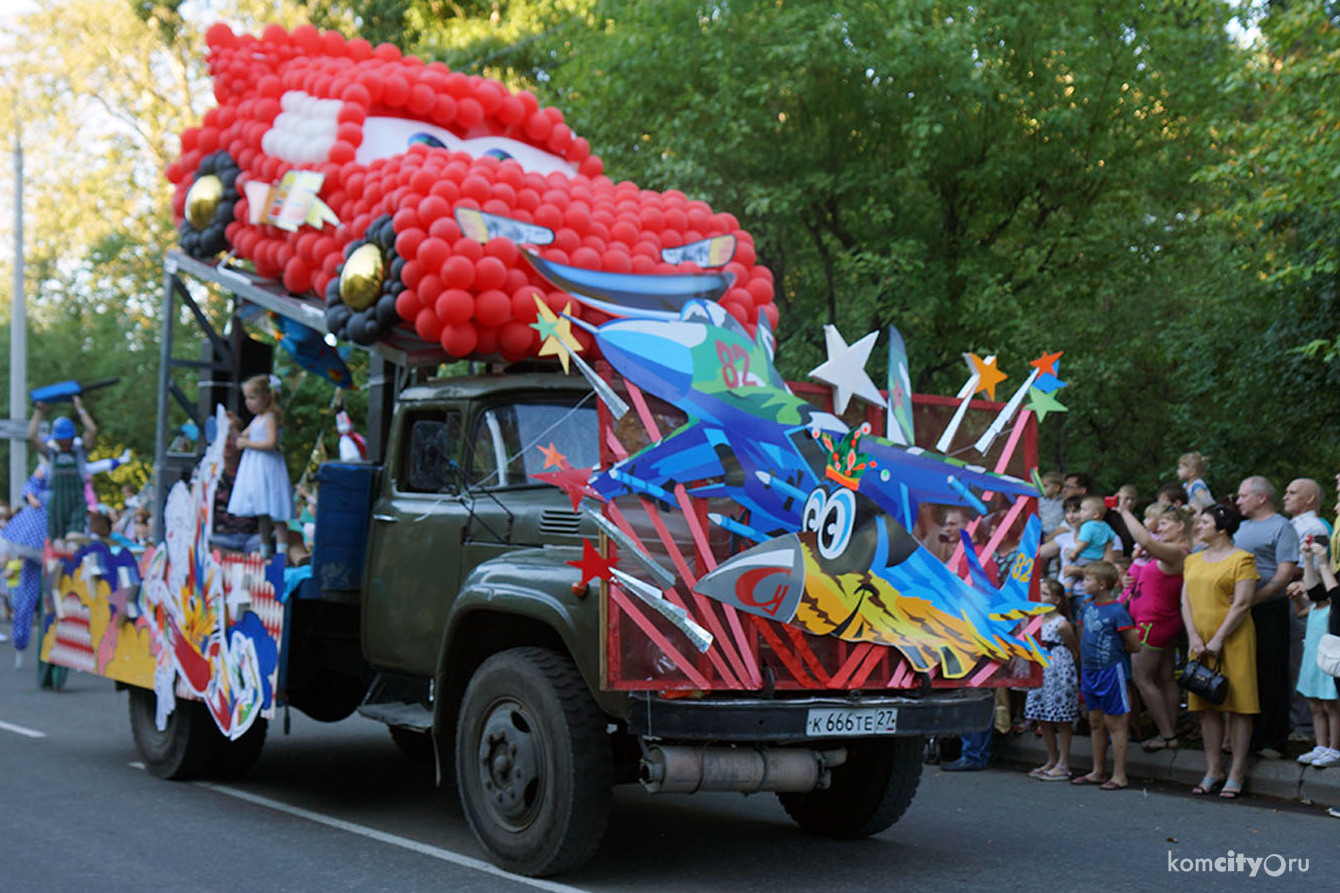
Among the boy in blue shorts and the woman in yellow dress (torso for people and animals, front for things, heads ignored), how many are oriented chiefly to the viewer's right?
0

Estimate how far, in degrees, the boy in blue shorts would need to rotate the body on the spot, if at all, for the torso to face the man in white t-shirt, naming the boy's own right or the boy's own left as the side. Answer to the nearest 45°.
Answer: approximately 180°

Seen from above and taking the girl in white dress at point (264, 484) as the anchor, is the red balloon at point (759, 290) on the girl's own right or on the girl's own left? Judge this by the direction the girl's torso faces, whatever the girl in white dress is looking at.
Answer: on the girl's own left

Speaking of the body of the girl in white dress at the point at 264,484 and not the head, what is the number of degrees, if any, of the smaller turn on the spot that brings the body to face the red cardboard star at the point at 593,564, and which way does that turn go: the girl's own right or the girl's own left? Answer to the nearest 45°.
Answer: approximately 45° to the girl's own left

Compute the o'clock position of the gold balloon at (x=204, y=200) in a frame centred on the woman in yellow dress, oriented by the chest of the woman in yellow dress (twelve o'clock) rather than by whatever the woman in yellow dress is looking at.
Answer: The gold balloon is roughly at 1 o'clock from the woman in yellow dress.

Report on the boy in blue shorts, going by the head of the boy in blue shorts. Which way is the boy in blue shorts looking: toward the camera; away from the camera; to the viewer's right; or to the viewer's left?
to the viewer's left

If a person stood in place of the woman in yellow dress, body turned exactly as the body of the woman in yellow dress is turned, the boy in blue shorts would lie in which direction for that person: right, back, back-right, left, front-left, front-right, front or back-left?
front-right

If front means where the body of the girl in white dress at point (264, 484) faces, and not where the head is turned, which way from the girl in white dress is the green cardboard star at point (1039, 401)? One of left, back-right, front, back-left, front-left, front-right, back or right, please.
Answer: left

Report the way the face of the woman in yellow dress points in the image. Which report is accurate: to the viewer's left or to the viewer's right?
to the viewer's left

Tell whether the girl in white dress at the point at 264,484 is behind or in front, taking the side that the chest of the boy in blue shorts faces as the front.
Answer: in front

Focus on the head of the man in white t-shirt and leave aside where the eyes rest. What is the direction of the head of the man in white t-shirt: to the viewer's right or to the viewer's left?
to the viewer's left

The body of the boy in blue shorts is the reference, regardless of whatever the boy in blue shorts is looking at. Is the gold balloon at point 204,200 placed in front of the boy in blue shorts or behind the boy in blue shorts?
in front
